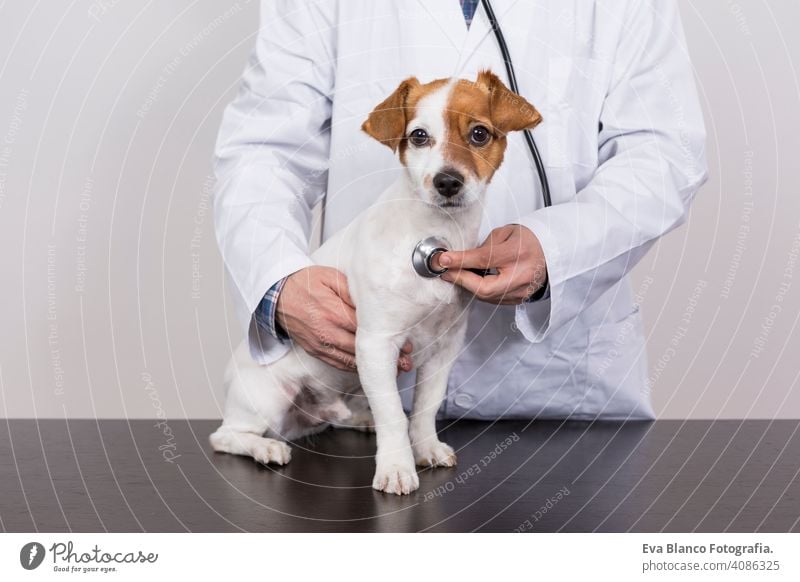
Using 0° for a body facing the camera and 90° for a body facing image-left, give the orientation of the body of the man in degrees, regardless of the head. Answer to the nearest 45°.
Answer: approximately 0°
